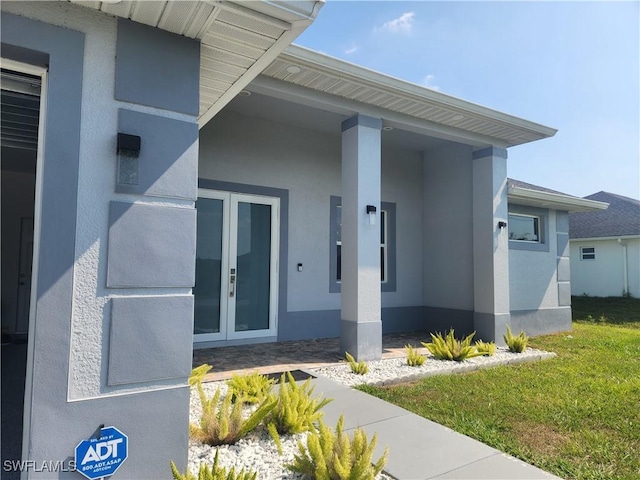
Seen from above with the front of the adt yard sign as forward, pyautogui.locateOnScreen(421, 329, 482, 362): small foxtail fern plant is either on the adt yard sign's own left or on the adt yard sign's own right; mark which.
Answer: on the adt yard sign's own left

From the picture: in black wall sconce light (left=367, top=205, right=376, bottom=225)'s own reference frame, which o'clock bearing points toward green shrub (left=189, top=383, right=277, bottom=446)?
The green shrub is roughly at 2 o'clock from the black wall sconce light.

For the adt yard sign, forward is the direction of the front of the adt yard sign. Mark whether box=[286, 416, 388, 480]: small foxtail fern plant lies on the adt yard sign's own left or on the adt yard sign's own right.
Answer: on the adt yard sign's own left

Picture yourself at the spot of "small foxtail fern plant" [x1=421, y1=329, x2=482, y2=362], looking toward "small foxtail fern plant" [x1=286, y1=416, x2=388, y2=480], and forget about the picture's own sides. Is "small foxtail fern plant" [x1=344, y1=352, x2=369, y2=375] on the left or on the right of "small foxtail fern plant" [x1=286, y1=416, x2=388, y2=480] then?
right

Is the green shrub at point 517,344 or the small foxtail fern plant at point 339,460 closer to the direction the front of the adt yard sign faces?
the small foxtail fern plant

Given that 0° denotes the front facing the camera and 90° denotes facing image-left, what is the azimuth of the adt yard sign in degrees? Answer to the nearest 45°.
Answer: approximately 0°

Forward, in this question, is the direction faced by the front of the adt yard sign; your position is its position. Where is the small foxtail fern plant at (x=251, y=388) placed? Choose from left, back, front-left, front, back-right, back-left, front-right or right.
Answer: back-left

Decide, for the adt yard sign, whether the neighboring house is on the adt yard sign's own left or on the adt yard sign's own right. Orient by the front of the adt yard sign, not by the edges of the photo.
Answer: on the adt yard sign's own left

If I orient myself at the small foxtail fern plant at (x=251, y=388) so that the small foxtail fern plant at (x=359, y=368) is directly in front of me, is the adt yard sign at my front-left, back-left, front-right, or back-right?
back-right

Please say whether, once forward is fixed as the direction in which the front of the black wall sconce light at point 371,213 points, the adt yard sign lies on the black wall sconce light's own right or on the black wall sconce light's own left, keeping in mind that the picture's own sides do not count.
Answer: on the black wall sconce light's own right

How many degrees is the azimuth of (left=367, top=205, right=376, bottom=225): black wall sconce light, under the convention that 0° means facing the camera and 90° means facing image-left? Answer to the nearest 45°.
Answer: approximately 315°

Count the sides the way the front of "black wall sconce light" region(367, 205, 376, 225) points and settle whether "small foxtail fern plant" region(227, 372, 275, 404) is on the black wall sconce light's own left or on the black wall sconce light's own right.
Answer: on the black wall sconce light's own right
